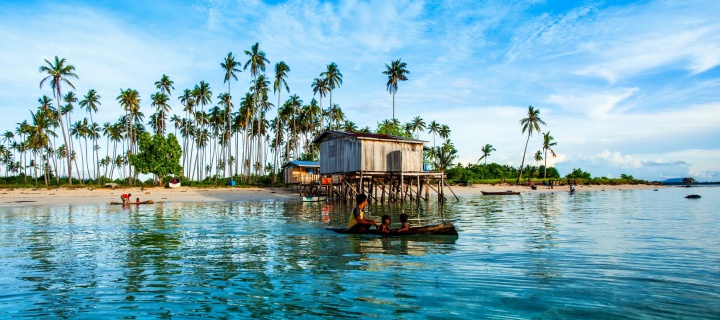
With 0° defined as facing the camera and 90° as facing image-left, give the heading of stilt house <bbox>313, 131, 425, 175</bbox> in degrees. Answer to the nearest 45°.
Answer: approximately 315°

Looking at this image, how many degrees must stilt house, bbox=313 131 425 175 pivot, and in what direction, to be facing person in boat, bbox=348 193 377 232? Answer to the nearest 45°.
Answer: approximately 45° to its right

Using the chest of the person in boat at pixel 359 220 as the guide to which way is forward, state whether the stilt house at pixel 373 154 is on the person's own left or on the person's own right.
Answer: on the person's own left
